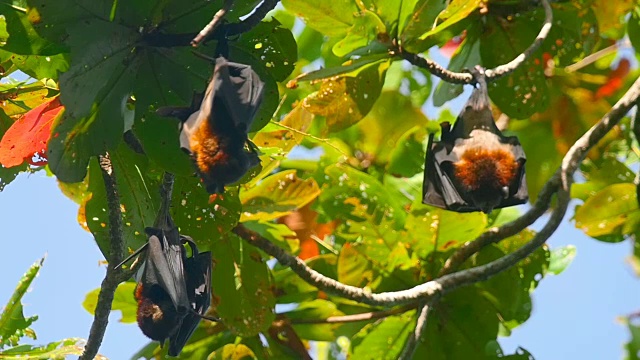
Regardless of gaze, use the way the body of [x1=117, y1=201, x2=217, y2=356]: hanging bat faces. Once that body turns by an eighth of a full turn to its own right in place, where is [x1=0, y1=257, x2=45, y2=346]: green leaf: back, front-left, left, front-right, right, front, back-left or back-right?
back

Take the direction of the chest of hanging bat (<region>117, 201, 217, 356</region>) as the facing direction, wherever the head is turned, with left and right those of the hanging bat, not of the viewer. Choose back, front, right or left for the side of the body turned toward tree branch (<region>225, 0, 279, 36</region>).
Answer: right

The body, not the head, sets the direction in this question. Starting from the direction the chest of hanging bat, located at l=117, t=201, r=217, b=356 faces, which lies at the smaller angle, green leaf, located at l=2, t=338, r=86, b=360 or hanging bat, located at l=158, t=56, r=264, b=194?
the hanging bat

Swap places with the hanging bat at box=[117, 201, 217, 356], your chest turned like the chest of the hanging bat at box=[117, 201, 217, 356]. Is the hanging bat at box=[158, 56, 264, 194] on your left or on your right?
on your right

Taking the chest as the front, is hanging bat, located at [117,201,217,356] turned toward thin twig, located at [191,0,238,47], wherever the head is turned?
no
